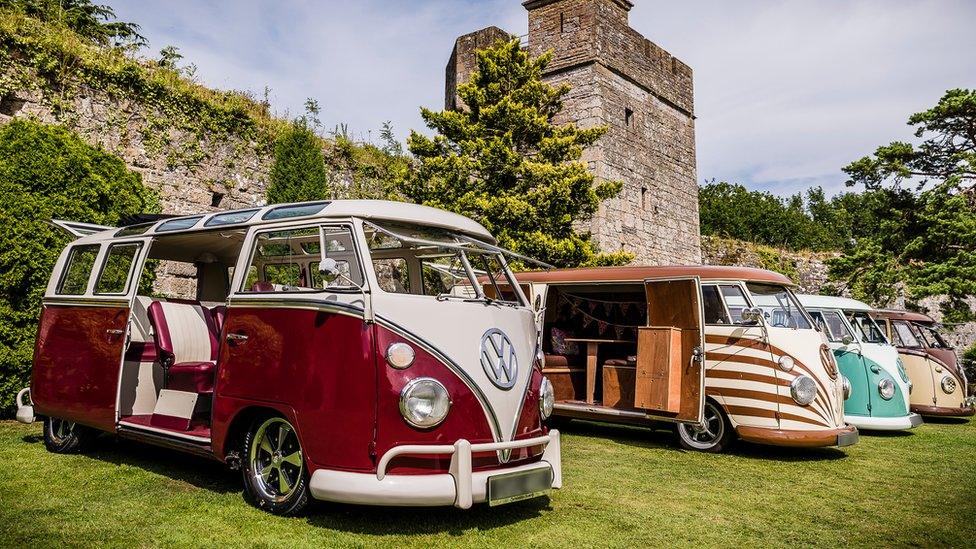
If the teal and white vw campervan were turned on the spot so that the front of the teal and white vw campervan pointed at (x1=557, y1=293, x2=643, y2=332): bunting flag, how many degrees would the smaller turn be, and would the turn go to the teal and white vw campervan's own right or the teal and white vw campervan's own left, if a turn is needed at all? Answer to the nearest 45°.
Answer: approximately 135° to the teal and white vw campervan's own right

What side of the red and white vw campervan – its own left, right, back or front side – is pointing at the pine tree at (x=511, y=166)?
left

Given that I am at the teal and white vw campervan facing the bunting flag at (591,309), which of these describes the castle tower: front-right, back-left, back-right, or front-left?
back-right

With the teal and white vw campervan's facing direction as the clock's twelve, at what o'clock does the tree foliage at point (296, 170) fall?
The tree foliage is roughly at 4 o'clock from the teal and white vw campervan.

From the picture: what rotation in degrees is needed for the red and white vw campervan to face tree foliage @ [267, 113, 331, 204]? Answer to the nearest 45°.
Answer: approximately 135° to its left

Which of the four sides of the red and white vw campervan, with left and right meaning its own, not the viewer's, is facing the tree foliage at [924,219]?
left

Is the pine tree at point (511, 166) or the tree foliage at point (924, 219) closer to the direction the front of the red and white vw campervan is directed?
the tree foliage

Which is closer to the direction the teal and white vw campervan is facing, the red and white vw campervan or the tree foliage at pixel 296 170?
the red and white vw campervan

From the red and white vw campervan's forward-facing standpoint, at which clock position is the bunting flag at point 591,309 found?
The bunting flag is roughly at 9 o'clock from the red and white vw campervan.

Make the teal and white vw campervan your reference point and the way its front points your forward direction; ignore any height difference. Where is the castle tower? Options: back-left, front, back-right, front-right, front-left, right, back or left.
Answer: back

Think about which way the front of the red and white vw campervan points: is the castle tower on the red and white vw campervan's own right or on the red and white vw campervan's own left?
on the red and white vw campervan's own left

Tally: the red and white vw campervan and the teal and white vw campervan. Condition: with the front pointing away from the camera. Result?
0

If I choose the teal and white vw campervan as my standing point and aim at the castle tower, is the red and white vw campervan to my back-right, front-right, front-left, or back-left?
back-left

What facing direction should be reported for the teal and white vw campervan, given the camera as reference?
facing the viewer and to the right of the viewer

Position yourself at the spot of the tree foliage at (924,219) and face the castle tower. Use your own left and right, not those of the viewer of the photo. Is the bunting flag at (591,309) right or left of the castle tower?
left

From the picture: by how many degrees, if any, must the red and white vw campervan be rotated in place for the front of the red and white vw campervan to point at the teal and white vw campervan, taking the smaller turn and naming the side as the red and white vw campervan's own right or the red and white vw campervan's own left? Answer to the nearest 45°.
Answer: approximately 45° to the red and white vw campervan's own left
